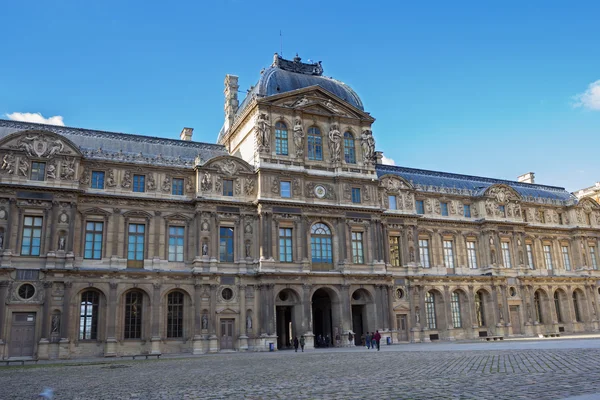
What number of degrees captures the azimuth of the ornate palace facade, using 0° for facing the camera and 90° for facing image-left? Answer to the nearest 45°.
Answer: approximately 315°
